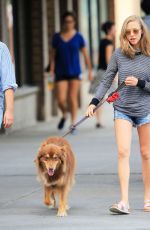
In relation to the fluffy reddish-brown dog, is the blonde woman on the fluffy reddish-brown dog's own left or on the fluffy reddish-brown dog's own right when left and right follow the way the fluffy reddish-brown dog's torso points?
on the fluffy reddish-brown dog's own left

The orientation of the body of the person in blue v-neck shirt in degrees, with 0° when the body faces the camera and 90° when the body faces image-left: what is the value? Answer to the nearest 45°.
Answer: approximately 0°

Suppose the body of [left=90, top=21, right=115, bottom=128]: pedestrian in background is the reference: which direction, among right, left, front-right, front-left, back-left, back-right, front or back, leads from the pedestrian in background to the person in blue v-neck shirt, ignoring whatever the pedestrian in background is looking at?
back-right
